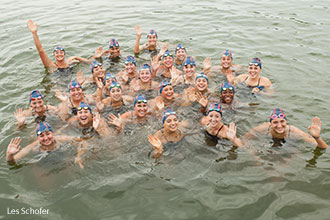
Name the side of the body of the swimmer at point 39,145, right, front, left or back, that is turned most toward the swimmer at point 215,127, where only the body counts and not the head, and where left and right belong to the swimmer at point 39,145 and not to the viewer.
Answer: left

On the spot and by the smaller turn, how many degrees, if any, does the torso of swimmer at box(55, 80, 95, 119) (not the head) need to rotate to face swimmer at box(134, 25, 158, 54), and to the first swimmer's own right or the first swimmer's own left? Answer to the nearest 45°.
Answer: approximately 135° to the first swimmer's own left

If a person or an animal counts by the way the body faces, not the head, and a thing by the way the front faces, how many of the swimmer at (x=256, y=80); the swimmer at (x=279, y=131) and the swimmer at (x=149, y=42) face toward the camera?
3

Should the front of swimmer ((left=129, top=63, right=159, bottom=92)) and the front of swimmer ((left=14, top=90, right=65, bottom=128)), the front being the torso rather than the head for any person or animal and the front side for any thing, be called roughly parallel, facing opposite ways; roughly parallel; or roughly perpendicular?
roughly parallel

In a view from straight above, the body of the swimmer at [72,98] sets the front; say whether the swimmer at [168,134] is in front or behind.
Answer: in front

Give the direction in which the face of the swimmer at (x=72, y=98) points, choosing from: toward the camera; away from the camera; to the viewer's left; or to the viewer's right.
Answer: toward the camera

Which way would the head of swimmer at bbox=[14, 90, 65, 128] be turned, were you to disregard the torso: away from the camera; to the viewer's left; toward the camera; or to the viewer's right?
toward the camera

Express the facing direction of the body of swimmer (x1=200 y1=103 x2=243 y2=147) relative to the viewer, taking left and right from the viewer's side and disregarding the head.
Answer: facing the viewer

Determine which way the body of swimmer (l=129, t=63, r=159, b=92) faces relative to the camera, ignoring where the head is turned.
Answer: toward the camera

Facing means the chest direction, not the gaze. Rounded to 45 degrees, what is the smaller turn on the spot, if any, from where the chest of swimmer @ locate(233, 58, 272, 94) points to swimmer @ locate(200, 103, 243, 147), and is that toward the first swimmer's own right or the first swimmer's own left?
0° — they already face them

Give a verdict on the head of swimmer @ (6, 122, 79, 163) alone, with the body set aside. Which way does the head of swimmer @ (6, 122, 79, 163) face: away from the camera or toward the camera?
toward the camera

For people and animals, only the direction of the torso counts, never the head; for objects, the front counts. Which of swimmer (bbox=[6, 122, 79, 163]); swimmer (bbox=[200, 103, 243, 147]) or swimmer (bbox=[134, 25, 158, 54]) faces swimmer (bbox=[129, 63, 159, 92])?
swimmer (bbox=[134, 25, 158, 54])

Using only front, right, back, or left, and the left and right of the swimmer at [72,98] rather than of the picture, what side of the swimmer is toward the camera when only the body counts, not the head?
front

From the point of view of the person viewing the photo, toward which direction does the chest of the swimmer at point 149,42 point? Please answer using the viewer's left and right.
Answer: facing the viewer

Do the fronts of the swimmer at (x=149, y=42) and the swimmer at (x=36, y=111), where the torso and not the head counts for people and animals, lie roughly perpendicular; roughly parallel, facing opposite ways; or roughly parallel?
roughly parallel

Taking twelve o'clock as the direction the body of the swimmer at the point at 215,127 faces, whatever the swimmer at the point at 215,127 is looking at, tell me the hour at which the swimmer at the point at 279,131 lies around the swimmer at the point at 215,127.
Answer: the swimmer at the point at 279,131 is roughly at 9 o'clock from the swimmer at the point at 215,127.

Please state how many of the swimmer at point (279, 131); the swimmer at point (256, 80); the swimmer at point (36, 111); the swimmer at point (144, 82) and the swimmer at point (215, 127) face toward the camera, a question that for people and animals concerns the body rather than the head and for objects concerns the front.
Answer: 5

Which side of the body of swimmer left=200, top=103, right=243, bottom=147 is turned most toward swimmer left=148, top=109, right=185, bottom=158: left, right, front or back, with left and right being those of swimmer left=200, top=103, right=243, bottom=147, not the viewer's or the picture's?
right
